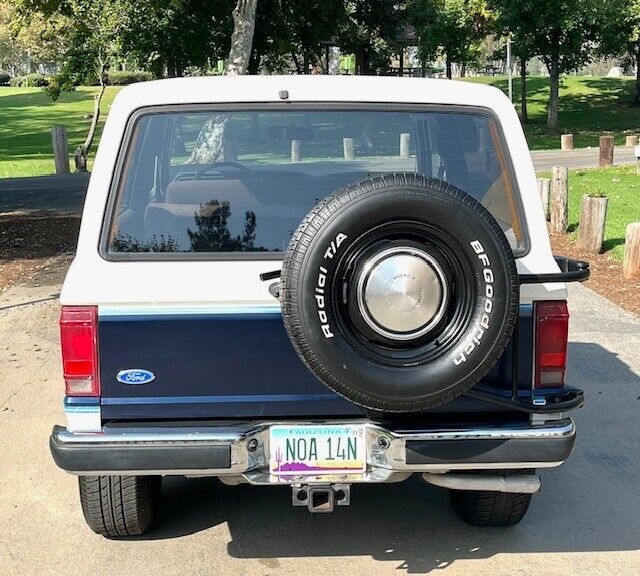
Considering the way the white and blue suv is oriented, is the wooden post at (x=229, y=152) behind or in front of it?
in front

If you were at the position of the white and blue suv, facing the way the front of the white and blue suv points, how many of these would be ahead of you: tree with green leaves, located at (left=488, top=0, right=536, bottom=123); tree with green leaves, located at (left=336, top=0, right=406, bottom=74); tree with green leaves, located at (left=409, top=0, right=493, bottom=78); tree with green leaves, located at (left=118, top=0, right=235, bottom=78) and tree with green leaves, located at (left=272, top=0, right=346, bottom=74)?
5

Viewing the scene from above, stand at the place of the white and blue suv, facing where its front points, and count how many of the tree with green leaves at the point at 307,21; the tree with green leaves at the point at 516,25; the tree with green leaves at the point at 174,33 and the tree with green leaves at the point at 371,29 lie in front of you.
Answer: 4

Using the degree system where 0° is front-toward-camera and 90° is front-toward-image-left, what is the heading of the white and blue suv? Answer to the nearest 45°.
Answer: approximately 180°

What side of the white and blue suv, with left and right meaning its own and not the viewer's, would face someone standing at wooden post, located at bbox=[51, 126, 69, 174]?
front

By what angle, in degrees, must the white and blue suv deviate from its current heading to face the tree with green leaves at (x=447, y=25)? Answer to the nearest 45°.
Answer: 0° — it already faces it

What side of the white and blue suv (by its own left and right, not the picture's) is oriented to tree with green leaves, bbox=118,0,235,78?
front

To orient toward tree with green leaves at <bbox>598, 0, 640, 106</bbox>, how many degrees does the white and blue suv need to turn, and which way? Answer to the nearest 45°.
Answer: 0° — it already faces it

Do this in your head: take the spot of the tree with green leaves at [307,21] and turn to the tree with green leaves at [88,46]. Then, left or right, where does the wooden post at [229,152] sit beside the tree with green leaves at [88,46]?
left

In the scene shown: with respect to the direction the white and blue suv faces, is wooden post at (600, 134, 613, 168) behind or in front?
in front

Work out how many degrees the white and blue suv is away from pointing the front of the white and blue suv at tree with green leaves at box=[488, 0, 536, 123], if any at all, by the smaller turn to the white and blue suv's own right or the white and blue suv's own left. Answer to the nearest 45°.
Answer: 0° — it already faces it
